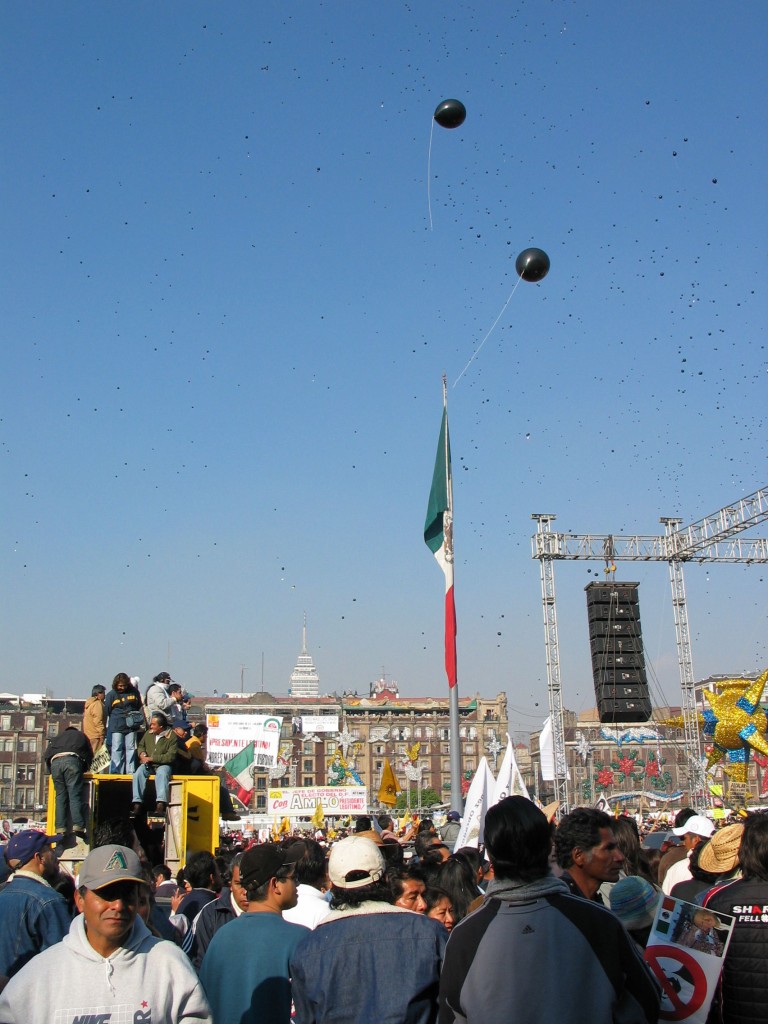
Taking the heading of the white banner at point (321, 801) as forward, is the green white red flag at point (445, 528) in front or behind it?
in front

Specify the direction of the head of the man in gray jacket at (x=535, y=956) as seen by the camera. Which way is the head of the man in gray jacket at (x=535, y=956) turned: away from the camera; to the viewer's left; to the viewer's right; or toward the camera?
away from the camera

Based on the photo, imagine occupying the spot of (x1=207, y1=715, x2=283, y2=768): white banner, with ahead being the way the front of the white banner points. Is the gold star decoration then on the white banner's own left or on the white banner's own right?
on the white banner's own left

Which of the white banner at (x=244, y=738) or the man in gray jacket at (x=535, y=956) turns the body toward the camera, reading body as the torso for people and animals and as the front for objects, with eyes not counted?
the white banner

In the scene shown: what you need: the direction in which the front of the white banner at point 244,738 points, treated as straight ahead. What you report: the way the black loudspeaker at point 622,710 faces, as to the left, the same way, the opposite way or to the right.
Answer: the same way

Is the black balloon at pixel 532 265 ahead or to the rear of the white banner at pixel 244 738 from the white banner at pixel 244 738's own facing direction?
ahead

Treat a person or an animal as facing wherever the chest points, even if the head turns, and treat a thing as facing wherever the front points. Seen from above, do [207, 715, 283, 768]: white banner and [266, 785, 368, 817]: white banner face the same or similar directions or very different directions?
same or similar directions

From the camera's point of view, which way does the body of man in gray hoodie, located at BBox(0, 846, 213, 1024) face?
toward the camera

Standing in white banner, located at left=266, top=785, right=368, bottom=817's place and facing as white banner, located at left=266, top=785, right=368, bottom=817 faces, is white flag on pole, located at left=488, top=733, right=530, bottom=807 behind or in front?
in front

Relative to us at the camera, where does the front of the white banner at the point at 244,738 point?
facing the viewer

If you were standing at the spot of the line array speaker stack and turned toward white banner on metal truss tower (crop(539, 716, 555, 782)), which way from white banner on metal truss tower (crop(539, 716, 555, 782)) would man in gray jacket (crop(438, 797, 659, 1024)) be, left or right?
left

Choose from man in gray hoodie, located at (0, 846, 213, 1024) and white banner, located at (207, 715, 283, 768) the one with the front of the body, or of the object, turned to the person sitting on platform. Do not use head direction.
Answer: the white banner

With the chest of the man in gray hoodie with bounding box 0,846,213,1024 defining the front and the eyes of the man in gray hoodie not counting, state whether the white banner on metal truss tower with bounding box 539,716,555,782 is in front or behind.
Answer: behind

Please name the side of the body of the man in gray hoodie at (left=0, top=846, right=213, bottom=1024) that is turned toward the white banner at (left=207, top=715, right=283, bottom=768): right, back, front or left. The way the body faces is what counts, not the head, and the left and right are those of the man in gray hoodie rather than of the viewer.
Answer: back
